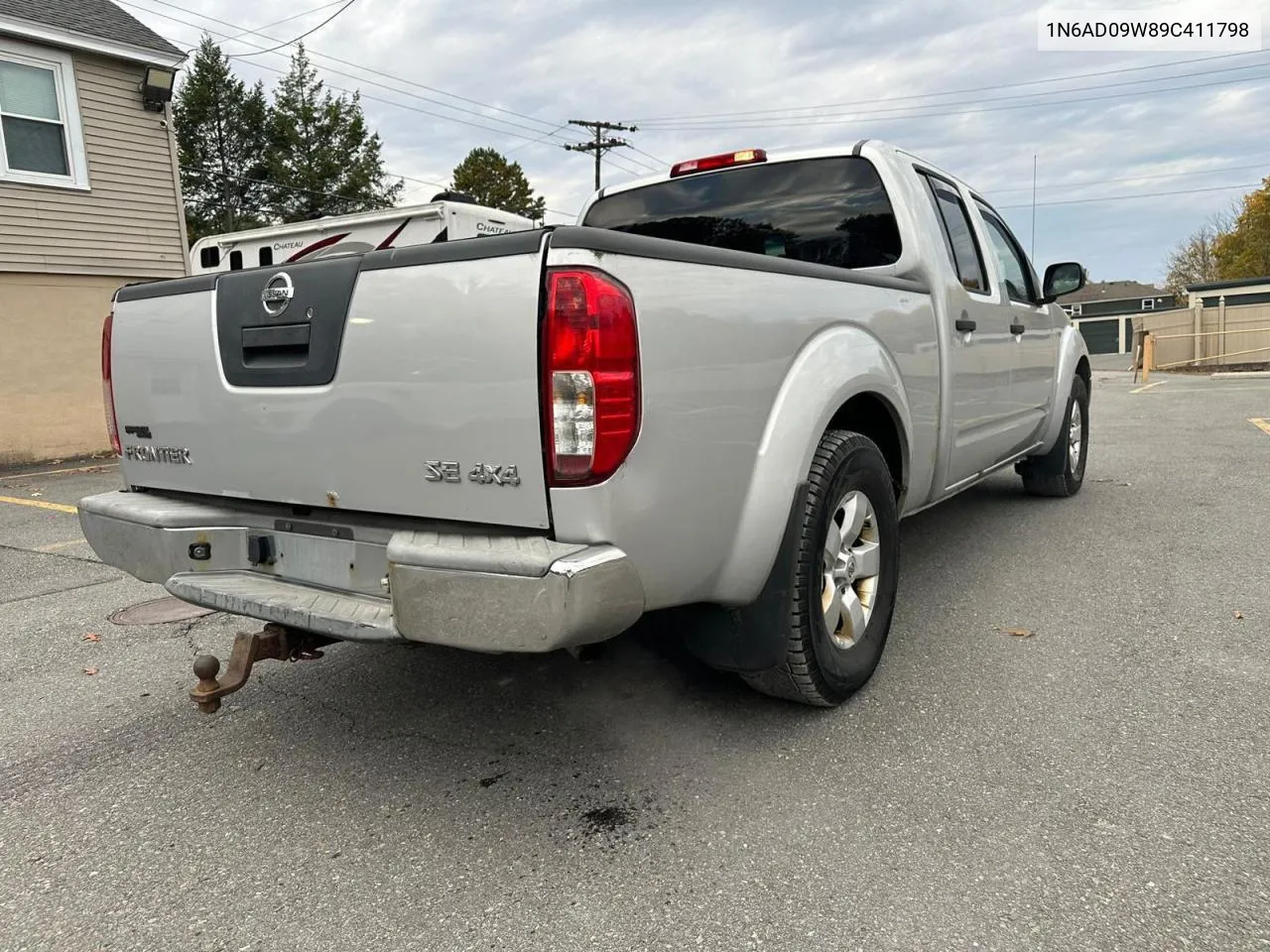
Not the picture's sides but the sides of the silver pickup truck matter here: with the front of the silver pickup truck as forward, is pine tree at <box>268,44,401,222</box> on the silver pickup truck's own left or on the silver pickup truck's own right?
on the silver pickup truck's own left

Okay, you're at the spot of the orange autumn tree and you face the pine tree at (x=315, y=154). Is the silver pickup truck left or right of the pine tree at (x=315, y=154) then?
left

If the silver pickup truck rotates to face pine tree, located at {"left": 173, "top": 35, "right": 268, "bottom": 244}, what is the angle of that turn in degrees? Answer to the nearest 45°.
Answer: approximately 45° to its left

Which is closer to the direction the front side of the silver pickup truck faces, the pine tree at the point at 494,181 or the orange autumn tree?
the orange autumn tree

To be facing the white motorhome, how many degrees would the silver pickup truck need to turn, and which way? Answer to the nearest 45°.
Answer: approximately 45° to its left

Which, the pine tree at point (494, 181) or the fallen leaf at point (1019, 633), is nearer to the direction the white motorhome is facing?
the fallen leaf

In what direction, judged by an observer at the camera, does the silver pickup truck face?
facing away from the viewer and to the right of the viewer

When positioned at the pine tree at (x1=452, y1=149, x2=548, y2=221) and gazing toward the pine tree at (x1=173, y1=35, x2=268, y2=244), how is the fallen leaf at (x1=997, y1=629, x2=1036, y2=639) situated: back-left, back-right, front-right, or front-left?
front-left

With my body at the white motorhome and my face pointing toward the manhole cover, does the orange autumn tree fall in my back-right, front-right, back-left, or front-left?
back-left

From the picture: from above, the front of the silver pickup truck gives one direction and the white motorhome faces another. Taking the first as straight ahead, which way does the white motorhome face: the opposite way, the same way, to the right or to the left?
to the right

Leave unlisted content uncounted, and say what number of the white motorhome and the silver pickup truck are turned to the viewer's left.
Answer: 0

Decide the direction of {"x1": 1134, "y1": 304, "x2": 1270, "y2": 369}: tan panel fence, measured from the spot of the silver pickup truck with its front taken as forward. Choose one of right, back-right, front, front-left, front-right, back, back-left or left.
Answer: front

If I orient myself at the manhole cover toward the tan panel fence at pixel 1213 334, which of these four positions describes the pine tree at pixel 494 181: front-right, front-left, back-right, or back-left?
front-left
